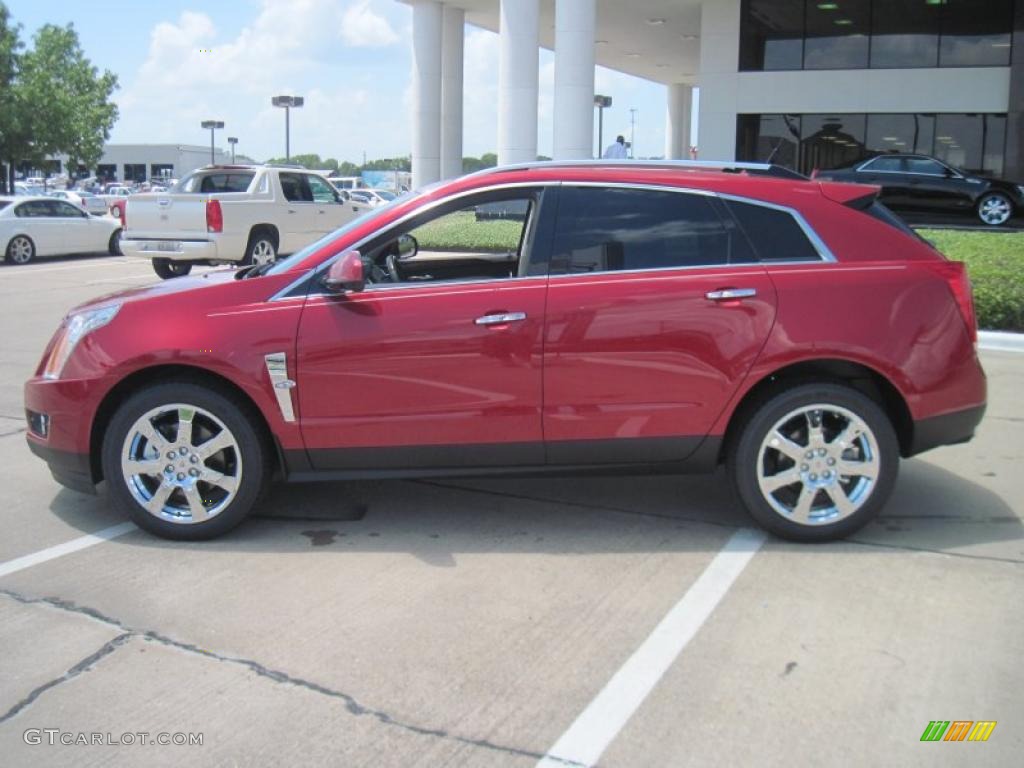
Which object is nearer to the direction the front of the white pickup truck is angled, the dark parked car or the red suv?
the dark parked car

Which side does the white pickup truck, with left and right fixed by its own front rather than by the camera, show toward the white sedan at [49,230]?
left

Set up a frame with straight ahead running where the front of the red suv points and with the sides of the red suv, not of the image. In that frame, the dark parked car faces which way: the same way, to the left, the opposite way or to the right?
the opposite way

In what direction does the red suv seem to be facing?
to the viewer's left

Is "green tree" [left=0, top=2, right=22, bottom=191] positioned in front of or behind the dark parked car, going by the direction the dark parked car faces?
behind

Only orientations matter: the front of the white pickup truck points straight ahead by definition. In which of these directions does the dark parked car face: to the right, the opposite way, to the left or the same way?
to the right

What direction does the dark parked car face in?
to the viewer's right

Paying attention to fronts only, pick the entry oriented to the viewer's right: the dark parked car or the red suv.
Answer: the dark parked car

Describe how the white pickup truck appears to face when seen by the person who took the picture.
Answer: facing away from the viewer and to the right of the viewer

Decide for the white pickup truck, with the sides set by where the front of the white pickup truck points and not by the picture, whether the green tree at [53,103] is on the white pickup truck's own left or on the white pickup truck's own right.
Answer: on the white pickup truck's own left

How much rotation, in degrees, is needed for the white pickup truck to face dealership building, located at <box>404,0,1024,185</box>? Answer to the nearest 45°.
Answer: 0° — it already faces it

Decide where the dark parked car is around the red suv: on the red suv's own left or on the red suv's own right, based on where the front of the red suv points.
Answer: on the red suv's own right

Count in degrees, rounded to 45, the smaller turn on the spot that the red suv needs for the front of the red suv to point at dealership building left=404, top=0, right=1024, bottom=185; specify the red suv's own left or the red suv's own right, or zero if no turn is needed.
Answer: approximately 90° to the red suv's own right
